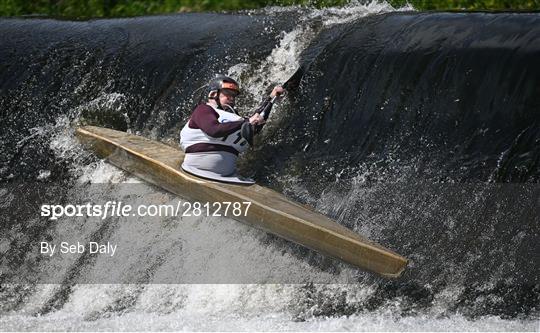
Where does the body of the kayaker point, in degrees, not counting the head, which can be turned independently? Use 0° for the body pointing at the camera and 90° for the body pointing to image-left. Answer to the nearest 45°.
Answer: approximately 315°
